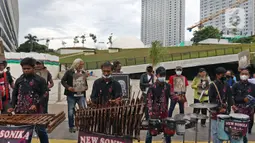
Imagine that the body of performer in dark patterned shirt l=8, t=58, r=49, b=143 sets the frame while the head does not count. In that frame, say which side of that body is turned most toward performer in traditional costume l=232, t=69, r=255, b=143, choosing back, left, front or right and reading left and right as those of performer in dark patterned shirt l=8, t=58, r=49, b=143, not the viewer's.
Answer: left

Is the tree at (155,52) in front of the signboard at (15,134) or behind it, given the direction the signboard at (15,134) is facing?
behind

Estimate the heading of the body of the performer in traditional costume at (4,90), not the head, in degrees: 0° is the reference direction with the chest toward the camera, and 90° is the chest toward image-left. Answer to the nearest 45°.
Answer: approximately 0°

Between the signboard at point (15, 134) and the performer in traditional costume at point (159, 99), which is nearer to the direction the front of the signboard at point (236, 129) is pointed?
the signboard

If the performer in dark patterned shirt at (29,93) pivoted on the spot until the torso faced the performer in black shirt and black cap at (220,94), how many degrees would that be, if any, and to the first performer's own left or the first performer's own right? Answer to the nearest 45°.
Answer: approximately 90° to the first performer's own left

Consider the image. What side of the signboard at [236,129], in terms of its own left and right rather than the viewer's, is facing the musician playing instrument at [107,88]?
right

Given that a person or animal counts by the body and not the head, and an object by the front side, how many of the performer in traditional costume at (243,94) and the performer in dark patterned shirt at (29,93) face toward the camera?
2

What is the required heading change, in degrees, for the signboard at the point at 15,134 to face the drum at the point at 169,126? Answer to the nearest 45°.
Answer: approximately 90° to its left

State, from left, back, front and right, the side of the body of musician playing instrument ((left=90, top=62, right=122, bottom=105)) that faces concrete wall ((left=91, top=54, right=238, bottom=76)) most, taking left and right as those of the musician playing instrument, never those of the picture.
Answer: back
